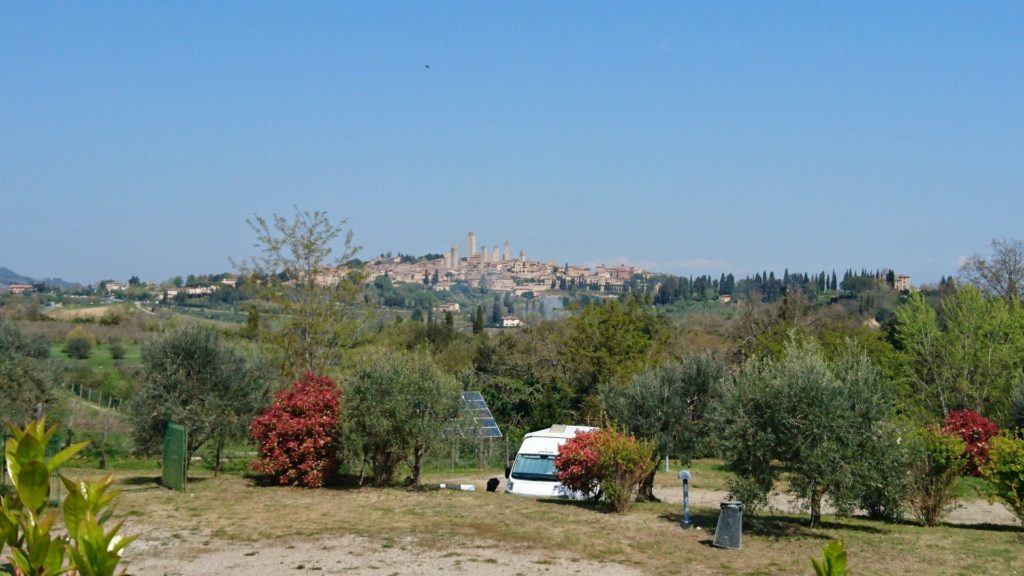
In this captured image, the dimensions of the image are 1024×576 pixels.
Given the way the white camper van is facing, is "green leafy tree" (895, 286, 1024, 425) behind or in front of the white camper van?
behind

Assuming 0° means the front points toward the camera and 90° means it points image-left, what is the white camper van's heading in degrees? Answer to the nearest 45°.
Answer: approximately 45°

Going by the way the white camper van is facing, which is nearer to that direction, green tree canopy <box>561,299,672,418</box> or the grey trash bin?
the grey trash bin

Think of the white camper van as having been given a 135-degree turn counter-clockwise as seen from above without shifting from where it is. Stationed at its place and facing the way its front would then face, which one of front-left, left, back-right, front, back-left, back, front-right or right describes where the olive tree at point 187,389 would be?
back

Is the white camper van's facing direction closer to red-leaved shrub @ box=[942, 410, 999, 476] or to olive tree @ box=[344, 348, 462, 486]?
the olive tree

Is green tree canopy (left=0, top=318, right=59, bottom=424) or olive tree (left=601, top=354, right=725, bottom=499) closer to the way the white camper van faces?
the green tree canopy

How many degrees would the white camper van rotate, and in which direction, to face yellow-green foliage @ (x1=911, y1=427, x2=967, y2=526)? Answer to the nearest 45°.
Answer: approximately 135° to its left

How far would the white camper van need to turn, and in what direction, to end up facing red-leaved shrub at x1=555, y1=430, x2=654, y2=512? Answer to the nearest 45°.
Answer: approximately 90° to its left

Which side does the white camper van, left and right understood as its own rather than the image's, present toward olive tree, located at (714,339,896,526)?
left

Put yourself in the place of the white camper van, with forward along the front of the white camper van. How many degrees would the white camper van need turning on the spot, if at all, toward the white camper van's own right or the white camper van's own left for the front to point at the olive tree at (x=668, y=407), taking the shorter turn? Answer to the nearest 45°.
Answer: approximately 135° to the white camper van's own left

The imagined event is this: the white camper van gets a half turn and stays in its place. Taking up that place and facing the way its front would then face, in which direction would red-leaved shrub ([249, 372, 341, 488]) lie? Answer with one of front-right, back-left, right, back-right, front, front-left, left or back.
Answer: back-left

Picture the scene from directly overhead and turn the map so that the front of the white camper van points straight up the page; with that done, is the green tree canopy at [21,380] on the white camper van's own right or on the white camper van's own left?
on the white camper van's own right
